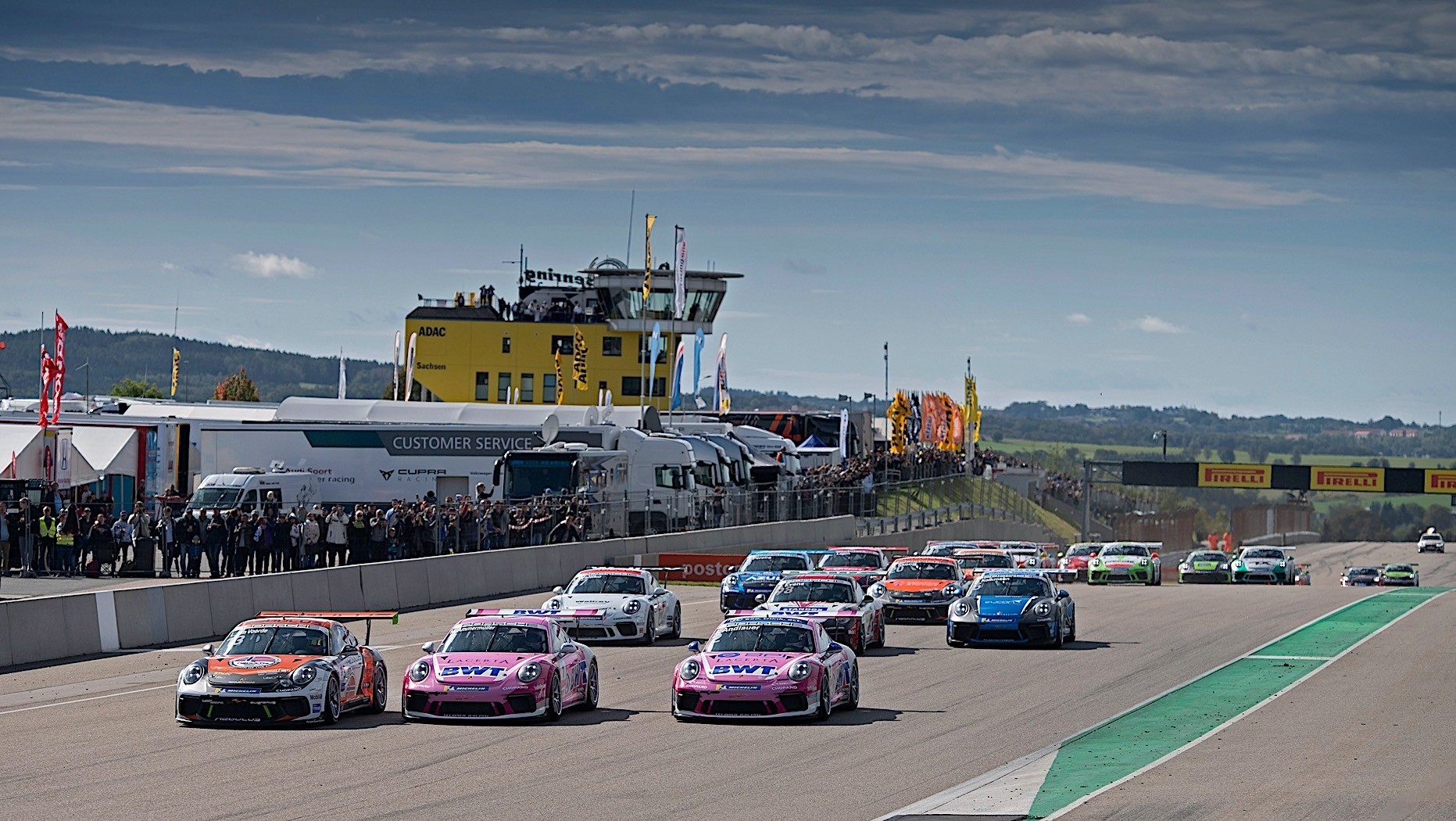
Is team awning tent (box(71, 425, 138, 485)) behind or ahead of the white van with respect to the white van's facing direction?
ahead

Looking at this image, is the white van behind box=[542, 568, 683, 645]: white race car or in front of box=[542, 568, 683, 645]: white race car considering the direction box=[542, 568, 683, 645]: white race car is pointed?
behind

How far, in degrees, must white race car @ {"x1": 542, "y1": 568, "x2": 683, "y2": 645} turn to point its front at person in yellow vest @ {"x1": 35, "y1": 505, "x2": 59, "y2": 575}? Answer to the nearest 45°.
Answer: approximately 135° to its right

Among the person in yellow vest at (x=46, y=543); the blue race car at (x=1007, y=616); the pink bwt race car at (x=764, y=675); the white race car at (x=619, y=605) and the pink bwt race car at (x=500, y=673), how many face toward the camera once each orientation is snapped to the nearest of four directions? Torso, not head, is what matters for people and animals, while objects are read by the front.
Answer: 5

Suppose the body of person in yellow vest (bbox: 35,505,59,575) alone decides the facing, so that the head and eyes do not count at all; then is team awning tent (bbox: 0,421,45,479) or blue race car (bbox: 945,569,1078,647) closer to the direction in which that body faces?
the blue race car

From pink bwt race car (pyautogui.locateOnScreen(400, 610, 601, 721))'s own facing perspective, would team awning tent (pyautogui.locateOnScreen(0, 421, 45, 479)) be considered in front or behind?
behind

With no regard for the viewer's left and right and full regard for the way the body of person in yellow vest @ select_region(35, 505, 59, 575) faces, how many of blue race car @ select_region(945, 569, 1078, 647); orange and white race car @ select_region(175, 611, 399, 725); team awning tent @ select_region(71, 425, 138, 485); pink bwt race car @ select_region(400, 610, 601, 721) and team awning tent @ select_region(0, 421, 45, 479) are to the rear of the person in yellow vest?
2

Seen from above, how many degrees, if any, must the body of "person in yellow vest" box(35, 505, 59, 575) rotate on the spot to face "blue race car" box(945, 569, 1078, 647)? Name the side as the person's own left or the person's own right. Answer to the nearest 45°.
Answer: approximately 45° to the person's own left

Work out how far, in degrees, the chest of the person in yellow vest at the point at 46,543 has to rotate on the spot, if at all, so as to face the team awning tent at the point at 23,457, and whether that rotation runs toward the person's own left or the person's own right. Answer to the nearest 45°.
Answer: approximately 180°

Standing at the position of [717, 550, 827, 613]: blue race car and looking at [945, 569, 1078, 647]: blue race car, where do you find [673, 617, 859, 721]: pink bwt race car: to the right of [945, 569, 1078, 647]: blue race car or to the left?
right

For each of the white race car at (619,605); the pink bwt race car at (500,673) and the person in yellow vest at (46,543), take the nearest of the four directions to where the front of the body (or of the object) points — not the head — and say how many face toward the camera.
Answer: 3

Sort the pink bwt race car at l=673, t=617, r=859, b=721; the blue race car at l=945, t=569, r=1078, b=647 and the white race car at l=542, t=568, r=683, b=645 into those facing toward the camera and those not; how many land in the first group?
3

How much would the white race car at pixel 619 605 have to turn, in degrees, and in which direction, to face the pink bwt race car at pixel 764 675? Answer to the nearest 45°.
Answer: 0° — it already faces it

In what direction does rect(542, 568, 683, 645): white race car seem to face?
toward the camera

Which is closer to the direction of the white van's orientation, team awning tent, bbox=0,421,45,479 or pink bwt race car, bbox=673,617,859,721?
the team awning tent
